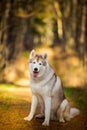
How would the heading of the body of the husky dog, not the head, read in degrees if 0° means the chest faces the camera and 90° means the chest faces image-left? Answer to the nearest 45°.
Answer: approximately 45°
